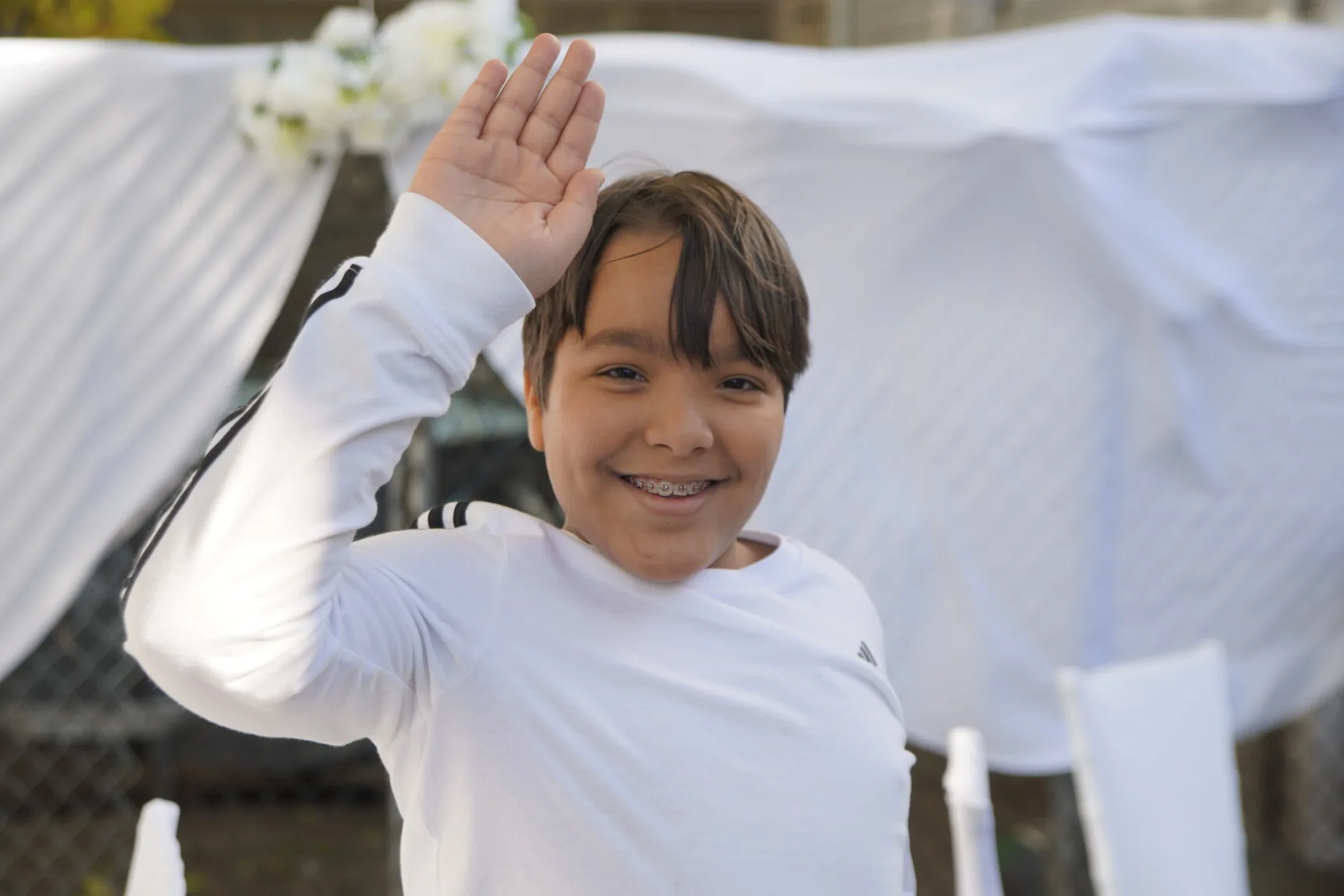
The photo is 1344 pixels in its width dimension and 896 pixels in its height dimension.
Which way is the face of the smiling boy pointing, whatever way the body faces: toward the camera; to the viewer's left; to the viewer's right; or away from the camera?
toward the camera

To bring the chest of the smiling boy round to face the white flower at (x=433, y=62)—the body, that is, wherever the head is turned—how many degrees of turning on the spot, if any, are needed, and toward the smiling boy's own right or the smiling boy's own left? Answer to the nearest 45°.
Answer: approximately 135° to the smiling boy's own left

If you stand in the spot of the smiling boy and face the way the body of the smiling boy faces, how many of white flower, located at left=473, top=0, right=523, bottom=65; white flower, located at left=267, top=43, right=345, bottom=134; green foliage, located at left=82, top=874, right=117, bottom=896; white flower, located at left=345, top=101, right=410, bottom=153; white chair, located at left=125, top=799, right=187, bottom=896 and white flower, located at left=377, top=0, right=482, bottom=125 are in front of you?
0

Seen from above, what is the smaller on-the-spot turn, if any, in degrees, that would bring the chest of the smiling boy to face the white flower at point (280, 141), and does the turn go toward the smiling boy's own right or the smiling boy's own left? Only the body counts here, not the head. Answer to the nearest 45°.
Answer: approximately 135° to the smiling boy's own left

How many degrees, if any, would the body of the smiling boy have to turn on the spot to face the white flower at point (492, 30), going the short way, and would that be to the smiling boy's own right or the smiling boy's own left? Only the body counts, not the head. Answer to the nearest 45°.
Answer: approximately 135° to the smiling boy's own left

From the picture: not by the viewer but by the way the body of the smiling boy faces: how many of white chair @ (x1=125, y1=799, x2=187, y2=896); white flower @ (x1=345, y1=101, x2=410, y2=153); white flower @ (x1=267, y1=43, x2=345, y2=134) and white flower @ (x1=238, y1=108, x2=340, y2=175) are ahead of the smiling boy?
0

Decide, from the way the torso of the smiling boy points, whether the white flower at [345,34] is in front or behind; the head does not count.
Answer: behind

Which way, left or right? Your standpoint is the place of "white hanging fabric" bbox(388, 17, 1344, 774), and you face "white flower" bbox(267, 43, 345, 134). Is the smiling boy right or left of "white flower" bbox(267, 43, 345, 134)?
left

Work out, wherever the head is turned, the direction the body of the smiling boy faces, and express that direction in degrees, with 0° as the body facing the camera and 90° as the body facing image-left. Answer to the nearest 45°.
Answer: approximately 315°

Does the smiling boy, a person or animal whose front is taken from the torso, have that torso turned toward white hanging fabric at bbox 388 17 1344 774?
no

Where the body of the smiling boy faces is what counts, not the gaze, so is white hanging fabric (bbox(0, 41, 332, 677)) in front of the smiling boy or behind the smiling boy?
behind
